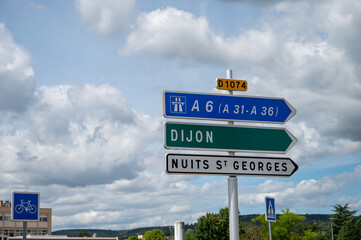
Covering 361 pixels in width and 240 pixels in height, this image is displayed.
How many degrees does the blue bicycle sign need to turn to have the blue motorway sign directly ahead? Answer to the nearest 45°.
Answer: approximately 45° to its left

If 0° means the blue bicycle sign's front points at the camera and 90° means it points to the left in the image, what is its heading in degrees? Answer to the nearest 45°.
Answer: approximately 0°

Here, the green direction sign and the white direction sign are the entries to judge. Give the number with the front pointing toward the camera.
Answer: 2

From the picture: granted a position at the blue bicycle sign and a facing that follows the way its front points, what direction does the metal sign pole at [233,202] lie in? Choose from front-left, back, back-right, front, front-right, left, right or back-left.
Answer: front-left

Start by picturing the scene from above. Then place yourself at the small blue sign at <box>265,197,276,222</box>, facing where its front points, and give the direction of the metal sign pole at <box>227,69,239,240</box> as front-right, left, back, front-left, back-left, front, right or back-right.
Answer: front-right

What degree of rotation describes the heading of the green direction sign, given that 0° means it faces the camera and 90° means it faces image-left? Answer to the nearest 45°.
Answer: approximately 0°

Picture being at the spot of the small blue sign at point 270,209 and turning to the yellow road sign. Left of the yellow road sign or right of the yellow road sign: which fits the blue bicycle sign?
right
